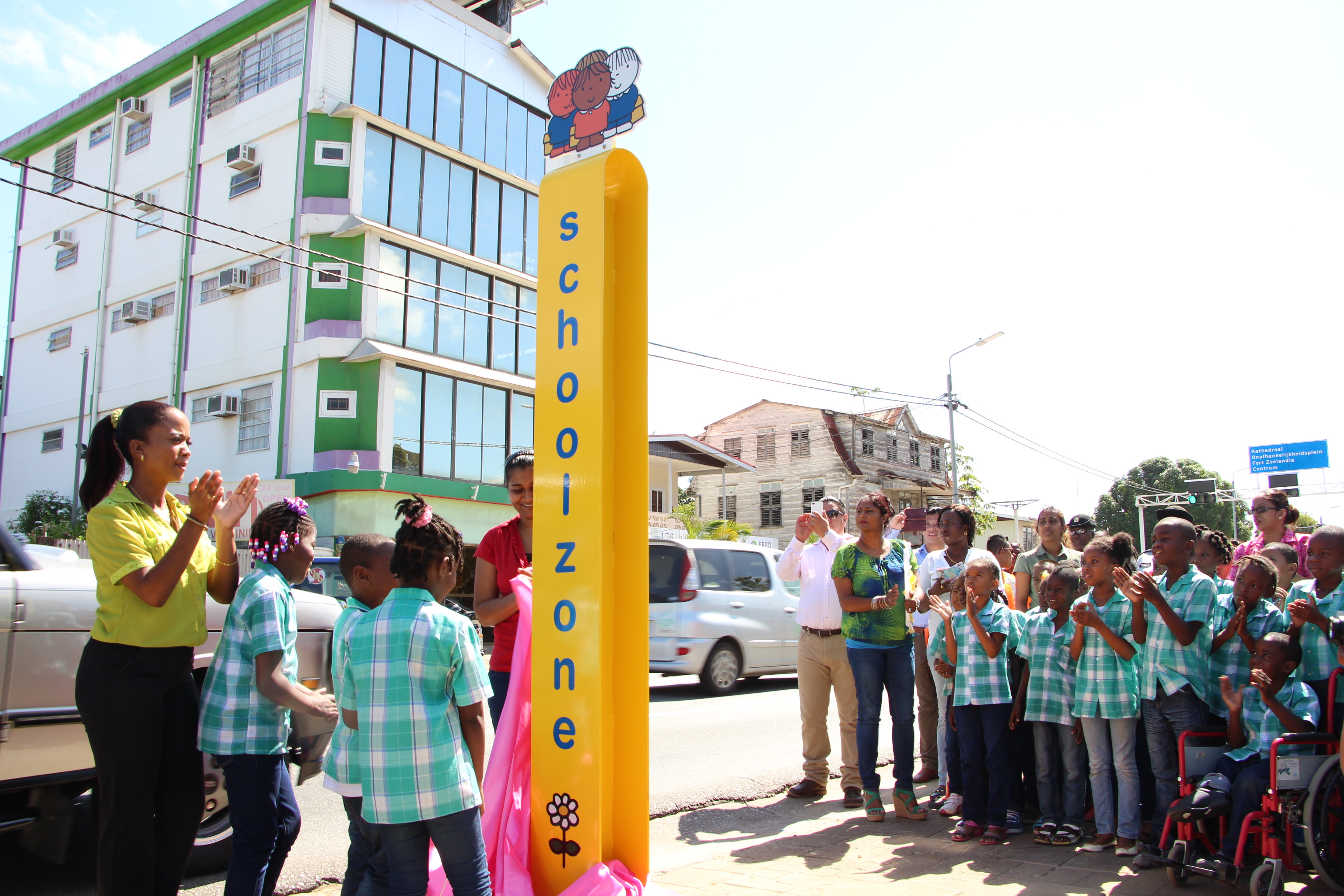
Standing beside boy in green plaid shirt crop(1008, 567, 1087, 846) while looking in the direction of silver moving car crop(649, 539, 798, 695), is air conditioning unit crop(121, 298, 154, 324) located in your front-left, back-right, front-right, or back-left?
front-left

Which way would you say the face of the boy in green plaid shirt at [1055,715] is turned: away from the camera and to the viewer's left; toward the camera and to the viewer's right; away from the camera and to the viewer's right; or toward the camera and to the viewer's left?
toward the camera and to the viewer's left

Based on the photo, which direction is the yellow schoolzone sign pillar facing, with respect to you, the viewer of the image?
facing the viewer and to the left of the viewer

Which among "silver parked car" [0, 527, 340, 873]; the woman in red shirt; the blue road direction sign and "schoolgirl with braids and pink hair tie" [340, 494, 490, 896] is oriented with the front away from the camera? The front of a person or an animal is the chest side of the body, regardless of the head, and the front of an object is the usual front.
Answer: the schoolgirl with braids and pink hair tie

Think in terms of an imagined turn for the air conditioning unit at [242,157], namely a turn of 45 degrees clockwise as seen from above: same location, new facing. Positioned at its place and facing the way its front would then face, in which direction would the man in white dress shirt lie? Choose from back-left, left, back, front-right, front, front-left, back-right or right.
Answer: left

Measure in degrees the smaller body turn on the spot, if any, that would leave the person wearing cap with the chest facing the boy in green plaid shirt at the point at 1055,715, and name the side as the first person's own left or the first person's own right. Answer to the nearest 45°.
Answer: approximately 45° to the first person's own left

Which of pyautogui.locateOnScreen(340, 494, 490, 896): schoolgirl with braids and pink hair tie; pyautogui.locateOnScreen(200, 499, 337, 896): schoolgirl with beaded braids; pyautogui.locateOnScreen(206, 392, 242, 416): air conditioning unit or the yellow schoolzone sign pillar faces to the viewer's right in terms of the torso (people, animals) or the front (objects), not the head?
pyautogui.locateOnScreen(200, 499, 337, 896): schoolgirl with beaded braids

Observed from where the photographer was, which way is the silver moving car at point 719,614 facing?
facing away from the viewer and to the right of the viewer

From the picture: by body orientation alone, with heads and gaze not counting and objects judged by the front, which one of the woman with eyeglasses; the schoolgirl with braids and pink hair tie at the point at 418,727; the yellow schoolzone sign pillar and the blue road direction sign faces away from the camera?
the schoolgirl with braids and pink hair tie

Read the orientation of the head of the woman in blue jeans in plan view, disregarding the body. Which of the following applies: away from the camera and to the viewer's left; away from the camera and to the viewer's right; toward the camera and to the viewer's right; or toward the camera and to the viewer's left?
toward the camera and to the viewer's left

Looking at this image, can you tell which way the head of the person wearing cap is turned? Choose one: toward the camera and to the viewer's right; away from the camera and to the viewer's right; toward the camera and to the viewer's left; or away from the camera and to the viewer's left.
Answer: toward the camera and to the viewer's left

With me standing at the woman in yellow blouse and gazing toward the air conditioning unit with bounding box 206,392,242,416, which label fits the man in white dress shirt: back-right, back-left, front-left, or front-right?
front-right

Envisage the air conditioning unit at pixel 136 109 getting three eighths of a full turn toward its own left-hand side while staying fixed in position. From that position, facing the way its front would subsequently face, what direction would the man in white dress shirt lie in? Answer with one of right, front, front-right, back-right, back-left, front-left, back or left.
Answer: right

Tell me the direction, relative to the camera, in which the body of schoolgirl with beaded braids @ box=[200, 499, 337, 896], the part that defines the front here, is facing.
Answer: to the viewer's right

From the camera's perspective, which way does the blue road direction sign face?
toward the camera

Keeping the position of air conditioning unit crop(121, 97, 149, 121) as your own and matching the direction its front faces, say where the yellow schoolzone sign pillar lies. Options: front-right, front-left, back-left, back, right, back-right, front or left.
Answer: front-left

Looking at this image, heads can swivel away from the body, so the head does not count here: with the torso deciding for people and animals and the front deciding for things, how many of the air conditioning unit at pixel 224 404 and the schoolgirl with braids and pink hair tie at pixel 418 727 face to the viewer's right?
0

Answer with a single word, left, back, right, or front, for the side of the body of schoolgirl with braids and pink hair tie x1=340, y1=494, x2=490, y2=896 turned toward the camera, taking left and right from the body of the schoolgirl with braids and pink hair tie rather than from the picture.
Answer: back

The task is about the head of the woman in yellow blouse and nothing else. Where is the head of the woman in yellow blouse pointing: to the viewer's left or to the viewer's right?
to the viewer's right
